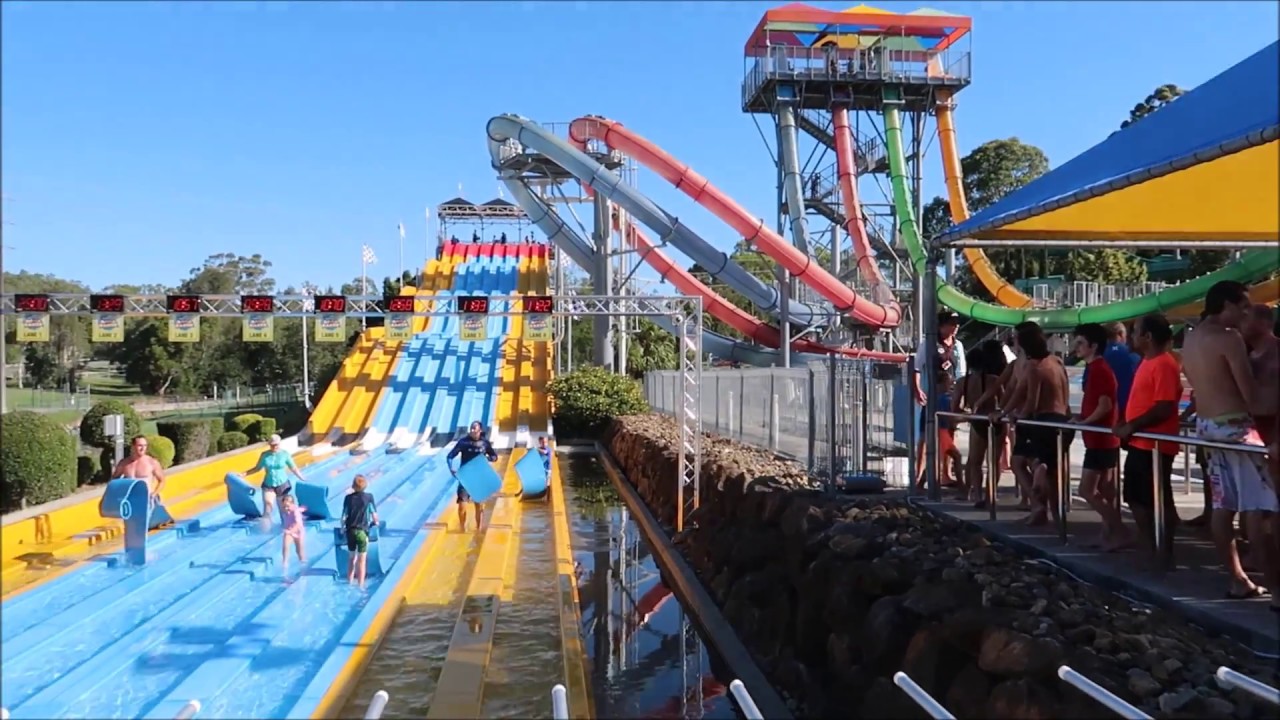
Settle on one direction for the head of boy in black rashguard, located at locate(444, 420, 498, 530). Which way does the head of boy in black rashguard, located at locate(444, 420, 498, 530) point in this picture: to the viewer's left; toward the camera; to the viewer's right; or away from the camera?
toward the camera

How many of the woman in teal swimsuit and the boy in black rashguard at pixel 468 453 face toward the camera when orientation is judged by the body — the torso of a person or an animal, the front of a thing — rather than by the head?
2

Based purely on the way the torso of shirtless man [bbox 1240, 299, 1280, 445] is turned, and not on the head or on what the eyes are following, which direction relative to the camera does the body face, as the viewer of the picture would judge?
to the viewer's left

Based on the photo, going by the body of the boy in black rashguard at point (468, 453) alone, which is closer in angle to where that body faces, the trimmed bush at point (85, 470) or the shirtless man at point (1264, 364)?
the shirtless man

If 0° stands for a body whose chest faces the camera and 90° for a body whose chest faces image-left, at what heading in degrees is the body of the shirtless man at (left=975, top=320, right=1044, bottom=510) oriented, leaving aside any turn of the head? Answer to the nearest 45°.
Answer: approximately 90°

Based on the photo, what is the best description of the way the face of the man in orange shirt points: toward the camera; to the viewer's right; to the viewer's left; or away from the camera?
to the viewer's left

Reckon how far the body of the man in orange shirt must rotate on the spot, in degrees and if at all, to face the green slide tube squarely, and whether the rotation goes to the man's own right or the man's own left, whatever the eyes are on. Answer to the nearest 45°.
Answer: approximately 90° to the man's own right

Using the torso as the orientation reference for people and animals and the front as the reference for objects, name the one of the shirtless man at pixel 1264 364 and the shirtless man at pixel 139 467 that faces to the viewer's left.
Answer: the shirtless man at pixel 1264 364

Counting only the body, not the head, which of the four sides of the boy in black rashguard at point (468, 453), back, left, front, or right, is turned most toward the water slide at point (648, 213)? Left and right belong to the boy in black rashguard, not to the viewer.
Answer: back

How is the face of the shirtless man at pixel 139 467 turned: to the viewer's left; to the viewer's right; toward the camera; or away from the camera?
toward the camera

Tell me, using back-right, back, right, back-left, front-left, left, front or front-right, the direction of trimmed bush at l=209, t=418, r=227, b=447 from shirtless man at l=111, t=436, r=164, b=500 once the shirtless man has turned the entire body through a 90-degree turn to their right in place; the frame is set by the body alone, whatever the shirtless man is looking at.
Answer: right

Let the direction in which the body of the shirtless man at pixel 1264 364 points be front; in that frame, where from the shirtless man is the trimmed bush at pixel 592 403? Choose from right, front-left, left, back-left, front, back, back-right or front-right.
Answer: front-right

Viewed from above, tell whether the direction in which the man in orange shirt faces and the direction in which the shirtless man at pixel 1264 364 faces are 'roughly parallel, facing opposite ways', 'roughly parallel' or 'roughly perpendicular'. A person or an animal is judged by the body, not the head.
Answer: roughly parallel

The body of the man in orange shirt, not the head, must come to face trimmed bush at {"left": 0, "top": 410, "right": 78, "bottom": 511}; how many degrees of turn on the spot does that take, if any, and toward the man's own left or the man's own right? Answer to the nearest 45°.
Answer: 0° — they already face it

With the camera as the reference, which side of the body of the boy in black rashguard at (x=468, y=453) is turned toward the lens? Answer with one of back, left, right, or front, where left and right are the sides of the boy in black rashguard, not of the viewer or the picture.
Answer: front

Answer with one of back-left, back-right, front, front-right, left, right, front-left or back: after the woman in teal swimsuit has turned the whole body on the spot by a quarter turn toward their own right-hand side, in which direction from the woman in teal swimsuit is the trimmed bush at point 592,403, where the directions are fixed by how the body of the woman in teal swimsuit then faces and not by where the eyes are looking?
back-right

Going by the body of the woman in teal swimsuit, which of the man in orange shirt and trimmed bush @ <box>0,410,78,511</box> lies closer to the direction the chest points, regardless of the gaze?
the man in orange shirt

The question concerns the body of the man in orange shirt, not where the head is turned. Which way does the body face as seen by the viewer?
to the viewer's left
